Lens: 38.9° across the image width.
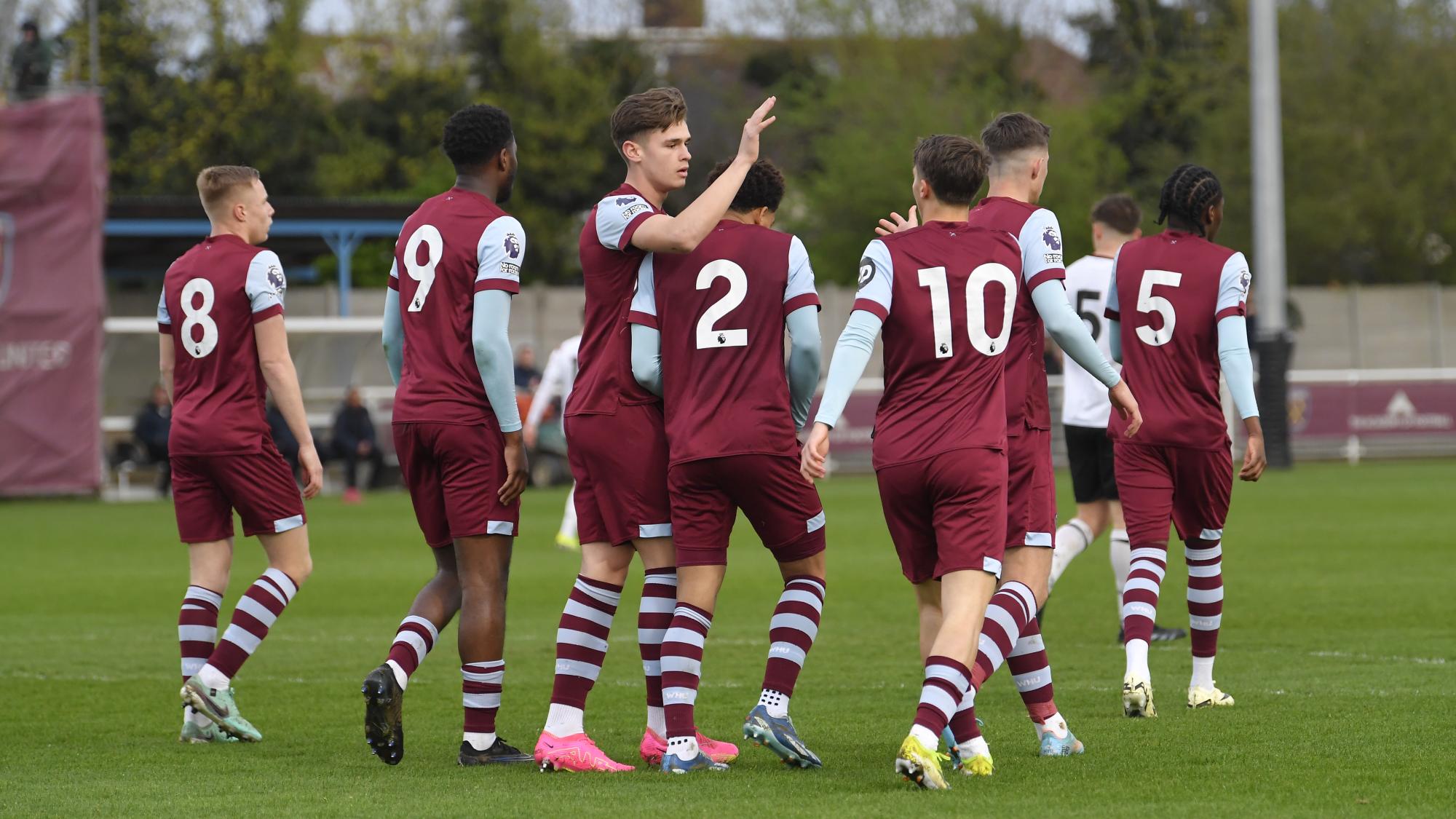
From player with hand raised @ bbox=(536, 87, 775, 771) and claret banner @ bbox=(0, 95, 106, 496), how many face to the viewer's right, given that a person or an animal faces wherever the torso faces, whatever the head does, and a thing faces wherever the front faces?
1

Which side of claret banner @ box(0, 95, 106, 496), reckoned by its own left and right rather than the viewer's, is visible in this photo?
front

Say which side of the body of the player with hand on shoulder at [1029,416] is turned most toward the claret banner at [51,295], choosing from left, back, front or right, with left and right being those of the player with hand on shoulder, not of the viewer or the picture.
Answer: left

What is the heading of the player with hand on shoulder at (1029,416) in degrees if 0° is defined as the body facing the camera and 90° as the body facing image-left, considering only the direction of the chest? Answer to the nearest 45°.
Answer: approximately 225°

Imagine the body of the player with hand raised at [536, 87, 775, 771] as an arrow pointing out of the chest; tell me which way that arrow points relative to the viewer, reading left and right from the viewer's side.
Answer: facing to the right of the viewer
